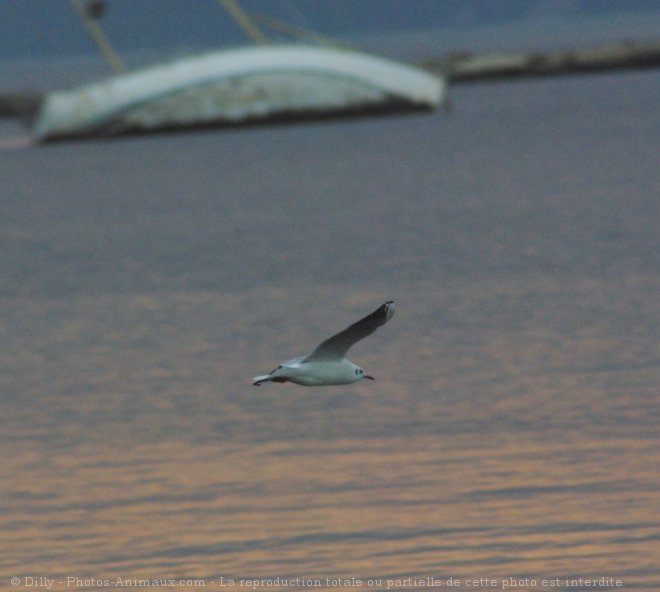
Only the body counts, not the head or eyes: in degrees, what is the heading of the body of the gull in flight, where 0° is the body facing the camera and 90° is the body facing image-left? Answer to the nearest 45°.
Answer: approximately 270°
